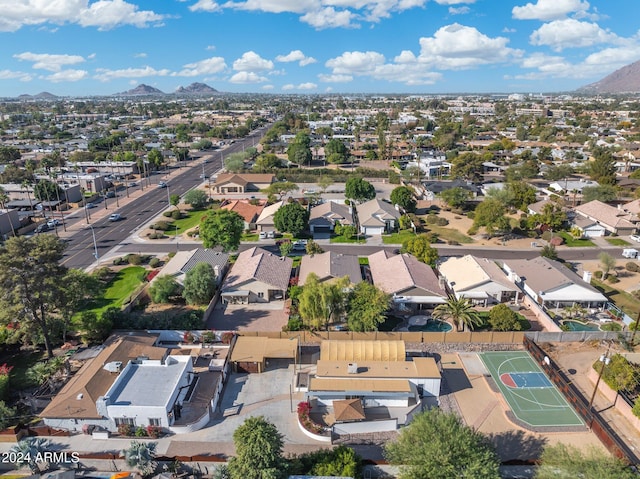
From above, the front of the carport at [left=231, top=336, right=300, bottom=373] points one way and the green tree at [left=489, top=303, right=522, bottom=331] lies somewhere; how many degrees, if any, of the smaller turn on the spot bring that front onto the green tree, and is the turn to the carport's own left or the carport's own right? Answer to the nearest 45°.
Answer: approximately 90° to the carport's own left

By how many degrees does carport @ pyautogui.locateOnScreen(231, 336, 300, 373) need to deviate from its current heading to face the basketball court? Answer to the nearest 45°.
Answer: approximately 90° to its left

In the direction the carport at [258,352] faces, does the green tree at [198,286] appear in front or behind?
behind

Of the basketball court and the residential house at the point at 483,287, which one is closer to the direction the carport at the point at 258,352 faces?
the basketball court

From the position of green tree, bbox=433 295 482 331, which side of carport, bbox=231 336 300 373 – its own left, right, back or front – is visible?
left

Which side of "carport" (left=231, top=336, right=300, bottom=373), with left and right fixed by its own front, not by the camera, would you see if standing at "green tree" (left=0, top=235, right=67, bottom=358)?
right

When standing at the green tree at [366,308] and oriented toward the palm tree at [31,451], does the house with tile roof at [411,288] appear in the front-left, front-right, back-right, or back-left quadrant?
back-right

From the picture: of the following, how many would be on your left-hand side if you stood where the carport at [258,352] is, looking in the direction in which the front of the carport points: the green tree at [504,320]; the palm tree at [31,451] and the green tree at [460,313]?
2

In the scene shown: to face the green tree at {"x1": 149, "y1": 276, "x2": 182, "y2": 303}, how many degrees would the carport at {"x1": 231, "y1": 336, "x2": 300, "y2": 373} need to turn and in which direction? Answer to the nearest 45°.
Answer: approximately 135° to its right

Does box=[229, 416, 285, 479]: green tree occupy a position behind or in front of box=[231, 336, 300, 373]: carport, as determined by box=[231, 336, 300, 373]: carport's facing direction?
in front

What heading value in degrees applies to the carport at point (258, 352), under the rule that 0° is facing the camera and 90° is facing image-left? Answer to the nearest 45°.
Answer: approximately 0°

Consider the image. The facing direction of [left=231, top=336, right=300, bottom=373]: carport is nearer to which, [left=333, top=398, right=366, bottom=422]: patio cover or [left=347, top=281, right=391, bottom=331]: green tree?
the patio cover

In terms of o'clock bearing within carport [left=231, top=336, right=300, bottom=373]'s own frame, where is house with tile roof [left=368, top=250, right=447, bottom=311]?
The house with tile roof is roughly at 8 o'clock from the carport.

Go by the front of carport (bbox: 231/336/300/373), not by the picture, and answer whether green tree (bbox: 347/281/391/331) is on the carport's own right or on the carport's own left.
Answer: on the carport's own left

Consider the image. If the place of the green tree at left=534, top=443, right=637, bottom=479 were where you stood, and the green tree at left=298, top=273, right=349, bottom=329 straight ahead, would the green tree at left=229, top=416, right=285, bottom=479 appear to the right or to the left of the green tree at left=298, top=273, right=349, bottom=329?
left

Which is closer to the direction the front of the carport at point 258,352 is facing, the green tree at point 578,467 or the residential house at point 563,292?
the green tree

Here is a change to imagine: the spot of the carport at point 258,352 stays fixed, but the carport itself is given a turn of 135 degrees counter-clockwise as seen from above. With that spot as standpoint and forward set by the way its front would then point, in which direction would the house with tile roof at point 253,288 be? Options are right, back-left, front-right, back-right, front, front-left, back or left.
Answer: front-left

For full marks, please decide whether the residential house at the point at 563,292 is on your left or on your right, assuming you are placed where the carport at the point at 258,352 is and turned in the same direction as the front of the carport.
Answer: on your left

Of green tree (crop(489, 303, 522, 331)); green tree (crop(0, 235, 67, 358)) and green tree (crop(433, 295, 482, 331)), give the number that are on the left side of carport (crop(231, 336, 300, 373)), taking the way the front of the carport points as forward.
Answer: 2

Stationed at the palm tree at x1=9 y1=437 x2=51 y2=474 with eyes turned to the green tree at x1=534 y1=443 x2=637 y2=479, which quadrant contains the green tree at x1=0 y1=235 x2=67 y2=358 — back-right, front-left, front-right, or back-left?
back-left
